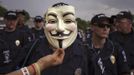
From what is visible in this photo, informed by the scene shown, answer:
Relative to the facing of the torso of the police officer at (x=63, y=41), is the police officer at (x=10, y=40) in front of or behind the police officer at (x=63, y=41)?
behind

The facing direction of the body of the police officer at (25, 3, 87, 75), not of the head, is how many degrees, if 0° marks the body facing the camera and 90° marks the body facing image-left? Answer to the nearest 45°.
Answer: approximately 0°
